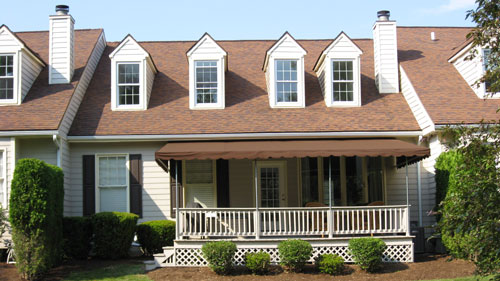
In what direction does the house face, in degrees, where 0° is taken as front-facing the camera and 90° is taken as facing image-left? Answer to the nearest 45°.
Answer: approximately 0°

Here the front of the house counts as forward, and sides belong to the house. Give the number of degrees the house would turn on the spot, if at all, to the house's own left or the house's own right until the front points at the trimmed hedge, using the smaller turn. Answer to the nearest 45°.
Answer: approximately 45° to the house's own right

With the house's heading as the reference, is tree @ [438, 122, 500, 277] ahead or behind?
ahead

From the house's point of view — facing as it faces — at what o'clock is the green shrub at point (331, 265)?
The green shrub is roughly at 11 o'clock from the house.

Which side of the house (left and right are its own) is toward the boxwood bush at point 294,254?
front

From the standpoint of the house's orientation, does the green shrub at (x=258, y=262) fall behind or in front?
in front

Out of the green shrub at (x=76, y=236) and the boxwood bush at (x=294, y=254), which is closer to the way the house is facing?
the boxwood bush

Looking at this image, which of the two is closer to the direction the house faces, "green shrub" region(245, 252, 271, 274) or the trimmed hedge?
the green shrub

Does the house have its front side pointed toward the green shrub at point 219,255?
yes
